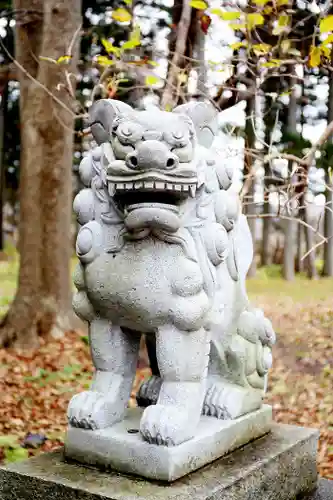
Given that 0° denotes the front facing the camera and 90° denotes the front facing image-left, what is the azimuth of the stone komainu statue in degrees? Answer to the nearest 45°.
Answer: approximately 45°

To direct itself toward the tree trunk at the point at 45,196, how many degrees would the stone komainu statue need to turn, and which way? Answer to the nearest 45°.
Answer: approximately 135° to its right
